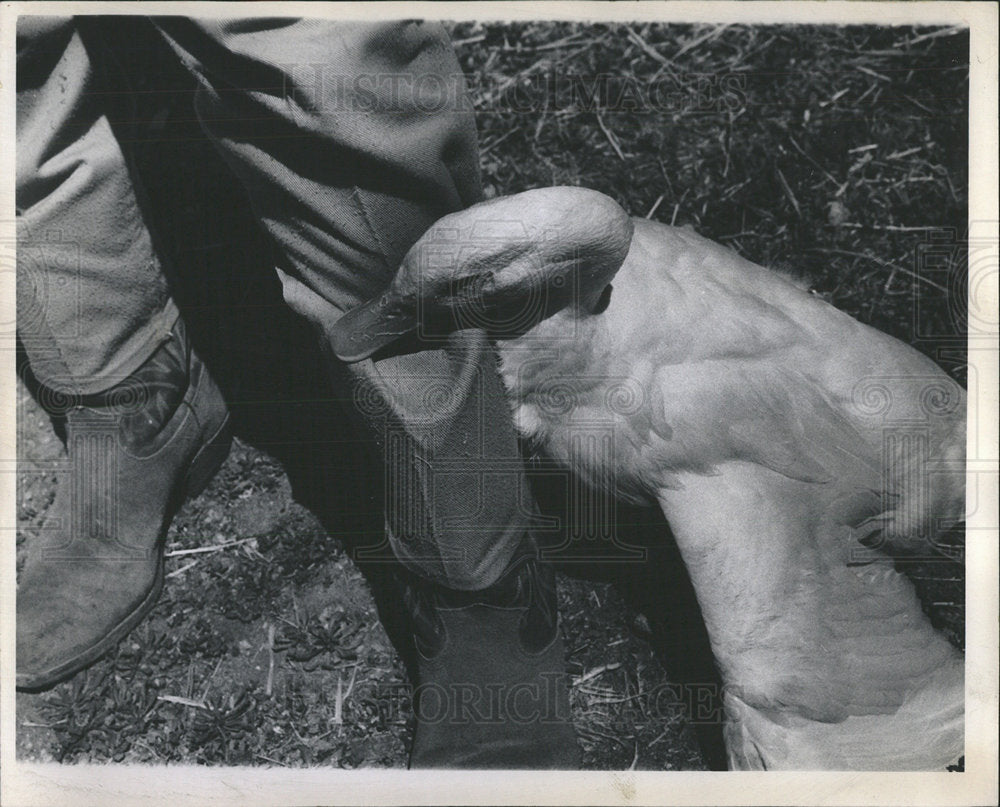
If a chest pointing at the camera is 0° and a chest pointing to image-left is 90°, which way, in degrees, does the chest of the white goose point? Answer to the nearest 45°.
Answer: approximately 90°
